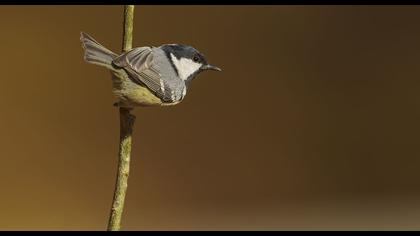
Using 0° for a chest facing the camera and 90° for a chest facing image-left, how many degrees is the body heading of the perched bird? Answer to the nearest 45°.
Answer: approximately 270°
